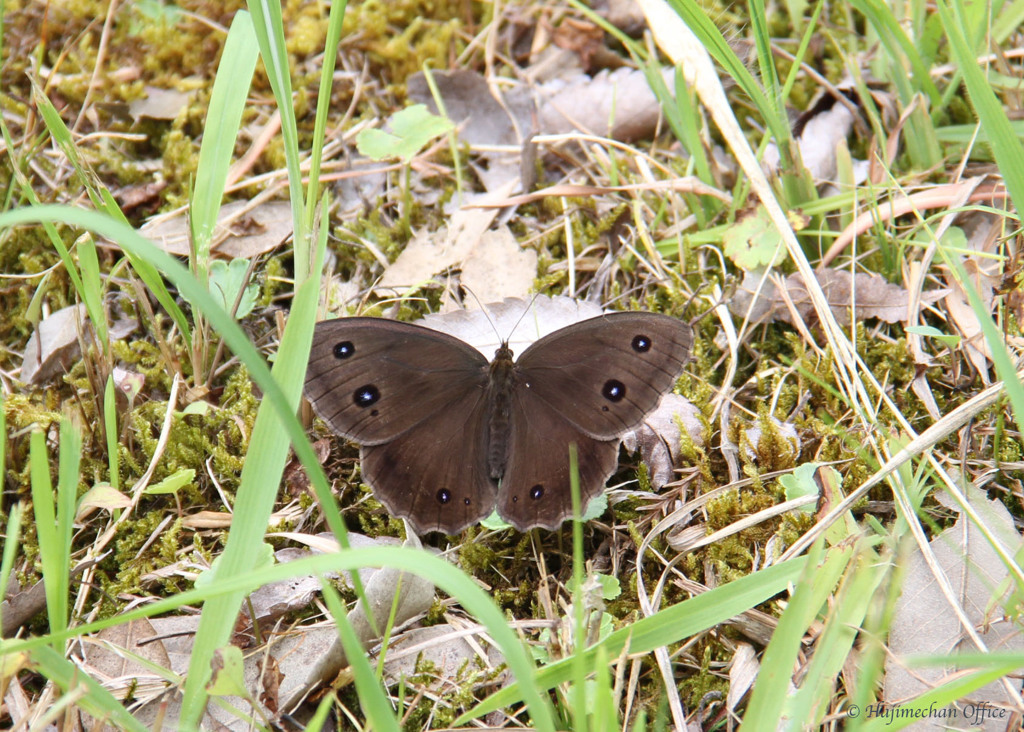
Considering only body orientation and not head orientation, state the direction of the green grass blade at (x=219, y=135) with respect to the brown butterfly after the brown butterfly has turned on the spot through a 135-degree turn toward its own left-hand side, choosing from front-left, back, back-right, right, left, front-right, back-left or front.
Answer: right

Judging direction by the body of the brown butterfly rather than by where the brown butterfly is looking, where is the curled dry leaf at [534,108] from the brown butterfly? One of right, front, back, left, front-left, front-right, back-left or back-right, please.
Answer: front

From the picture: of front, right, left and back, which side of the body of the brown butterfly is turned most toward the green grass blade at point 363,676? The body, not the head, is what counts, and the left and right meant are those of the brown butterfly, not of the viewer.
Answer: back

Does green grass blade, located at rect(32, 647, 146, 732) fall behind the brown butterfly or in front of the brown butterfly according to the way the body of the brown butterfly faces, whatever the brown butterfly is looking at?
behind

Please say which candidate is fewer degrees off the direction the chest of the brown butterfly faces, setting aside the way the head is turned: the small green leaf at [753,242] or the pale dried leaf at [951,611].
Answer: the small green leaf

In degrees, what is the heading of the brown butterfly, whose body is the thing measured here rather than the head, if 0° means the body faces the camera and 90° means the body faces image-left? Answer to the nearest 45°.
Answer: approximately 180°

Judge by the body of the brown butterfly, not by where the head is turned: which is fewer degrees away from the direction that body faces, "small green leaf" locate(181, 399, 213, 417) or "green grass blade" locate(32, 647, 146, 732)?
the small green leaf

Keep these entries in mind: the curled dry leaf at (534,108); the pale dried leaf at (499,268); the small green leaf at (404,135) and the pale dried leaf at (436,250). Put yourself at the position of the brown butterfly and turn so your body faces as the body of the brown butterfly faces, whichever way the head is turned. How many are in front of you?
4

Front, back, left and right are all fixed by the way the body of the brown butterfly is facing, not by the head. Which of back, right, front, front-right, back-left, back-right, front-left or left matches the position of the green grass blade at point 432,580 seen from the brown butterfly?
back

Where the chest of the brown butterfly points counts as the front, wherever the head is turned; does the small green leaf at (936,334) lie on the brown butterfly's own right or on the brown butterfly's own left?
on the brown butterfly's own right
